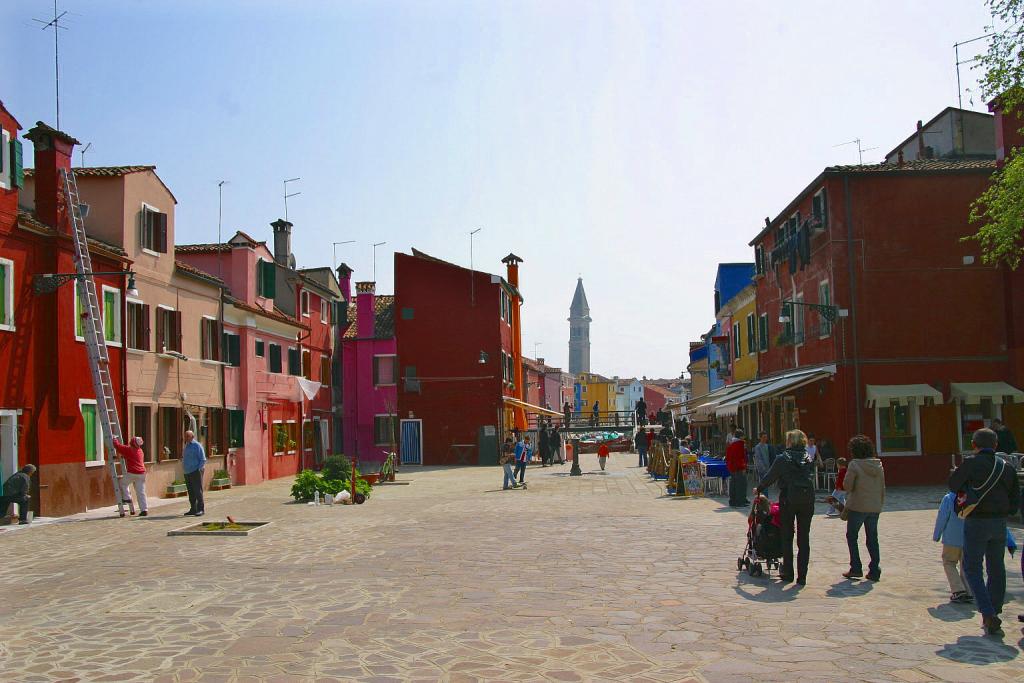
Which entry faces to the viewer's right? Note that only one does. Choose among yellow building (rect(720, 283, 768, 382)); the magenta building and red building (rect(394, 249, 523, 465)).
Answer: the red building

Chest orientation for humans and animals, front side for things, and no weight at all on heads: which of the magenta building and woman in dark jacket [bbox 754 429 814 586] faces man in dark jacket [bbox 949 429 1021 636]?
the magenta building

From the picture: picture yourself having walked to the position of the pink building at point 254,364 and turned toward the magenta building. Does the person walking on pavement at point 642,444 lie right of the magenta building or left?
right

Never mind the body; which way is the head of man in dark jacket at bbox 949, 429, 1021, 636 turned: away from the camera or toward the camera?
away from the camera

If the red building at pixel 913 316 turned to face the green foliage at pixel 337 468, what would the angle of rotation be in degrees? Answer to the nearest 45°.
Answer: approximately 45° to its right

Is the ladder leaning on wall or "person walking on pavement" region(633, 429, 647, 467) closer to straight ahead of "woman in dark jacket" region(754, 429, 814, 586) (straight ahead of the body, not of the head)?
the person walking on pavement

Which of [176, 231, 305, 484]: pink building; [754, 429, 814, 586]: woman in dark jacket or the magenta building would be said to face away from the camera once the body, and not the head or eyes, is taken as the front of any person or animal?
the woman in dark jacket

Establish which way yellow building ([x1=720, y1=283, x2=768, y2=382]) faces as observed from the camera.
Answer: facing the viewer and to the left of the viewer

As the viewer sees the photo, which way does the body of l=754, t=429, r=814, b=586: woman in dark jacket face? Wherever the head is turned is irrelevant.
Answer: away from the camera

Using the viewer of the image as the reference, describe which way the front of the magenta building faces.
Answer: facing the viewer

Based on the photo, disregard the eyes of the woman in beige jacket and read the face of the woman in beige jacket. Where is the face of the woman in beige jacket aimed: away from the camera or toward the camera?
away from the camera

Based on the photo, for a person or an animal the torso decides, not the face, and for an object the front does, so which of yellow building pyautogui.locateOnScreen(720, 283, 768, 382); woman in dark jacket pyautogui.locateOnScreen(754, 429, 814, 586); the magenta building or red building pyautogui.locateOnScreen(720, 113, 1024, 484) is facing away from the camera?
the woman in dark jacket

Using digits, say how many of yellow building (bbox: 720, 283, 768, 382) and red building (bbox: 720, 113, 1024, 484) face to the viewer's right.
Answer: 0
